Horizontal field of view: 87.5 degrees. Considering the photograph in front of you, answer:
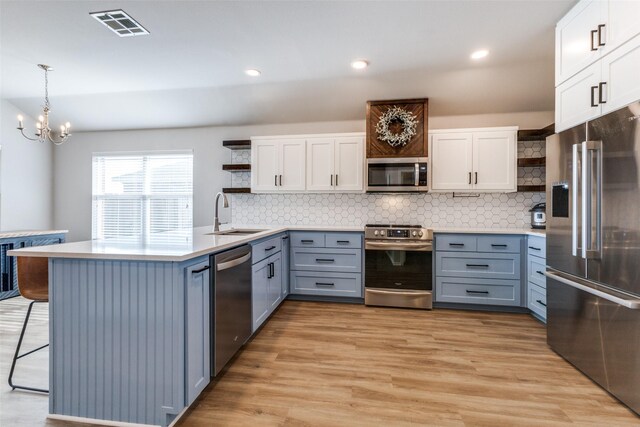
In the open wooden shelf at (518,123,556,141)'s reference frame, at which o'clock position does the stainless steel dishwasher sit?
The stainless steel dishwasher is roughly at 1 o'clock from the open wooden shelf.

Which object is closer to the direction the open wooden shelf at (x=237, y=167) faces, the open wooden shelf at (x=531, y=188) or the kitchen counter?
the kitchen counter

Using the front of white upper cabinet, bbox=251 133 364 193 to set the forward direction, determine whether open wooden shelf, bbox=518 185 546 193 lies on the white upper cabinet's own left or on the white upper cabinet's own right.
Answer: on the white upper cabinet's own left

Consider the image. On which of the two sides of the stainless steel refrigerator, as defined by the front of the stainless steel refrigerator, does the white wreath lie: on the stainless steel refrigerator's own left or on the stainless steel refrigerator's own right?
on the stainless steel refrigerator's own right

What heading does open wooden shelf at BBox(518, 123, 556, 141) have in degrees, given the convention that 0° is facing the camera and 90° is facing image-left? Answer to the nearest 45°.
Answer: approximately 0°

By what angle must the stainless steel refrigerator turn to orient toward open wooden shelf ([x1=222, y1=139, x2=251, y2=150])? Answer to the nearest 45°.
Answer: approximately 45° to its right

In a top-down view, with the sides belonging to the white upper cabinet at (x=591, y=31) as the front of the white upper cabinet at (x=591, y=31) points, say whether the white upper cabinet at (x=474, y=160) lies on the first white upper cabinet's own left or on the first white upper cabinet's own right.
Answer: on the first white upper cabinet's own right

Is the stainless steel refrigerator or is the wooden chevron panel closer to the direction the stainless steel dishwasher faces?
the stainless steel refrigerator

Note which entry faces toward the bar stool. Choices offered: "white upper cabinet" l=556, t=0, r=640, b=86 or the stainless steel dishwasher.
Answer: the white upper cabinet

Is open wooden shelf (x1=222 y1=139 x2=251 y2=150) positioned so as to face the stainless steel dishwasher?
yes

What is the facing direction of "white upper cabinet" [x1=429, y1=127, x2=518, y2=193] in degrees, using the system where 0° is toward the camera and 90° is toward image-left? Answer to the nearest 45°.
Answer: approximately 0°

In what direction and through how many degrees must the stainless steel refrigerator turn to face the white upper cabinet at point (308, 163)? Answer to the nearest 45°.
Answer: approximately 45° to its right
